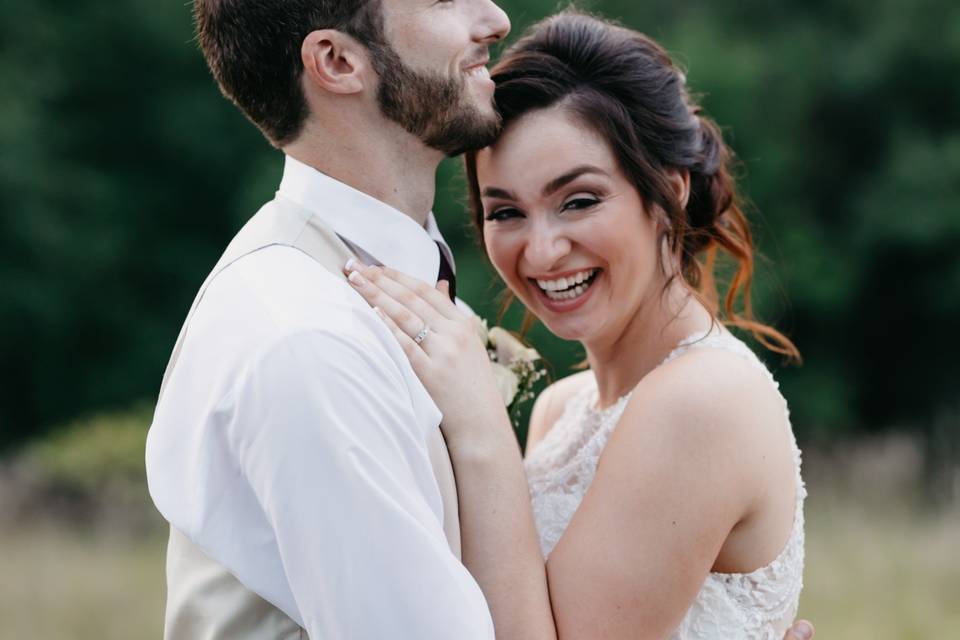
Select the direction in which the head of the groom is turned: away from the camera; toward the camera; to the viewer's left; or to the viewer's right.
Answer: to the viewer's right

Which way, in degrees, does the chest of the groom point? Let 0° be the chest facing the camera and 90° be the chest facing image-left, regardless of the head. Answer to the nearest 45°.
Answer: approximately 270°

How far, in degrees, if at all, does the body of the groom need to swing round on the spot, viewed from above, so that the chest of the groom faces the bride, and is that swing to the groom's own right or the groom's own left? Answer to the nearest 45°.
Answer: approximately 45° to the groom's own left
